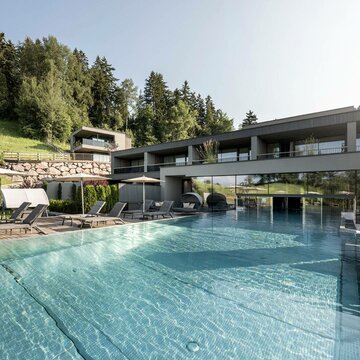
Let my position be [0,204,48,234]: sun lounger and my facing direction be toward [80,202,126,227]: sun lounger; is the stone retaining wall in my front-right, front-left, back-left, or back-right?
front-left

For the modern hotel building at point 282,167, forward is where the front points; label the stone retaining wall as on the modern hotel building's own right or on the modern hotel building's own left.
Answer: on the modern hotel building's own right

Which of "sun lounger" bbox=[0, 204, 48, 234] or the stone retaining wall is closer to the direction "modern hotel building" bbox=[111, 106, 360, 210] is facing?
the sun lounger

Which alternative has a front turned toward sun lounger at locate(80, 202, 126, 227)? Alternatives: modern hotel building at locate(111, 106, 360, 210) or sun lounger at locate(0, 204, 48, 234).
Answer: the modern hotel building

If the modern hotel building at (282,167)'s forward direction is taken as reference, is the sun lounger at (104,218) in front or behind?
in front

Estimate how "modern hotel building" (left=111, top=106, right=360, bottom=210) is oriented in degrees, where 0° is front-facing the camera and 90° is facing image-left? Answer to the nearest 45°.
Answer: approximately 45°
